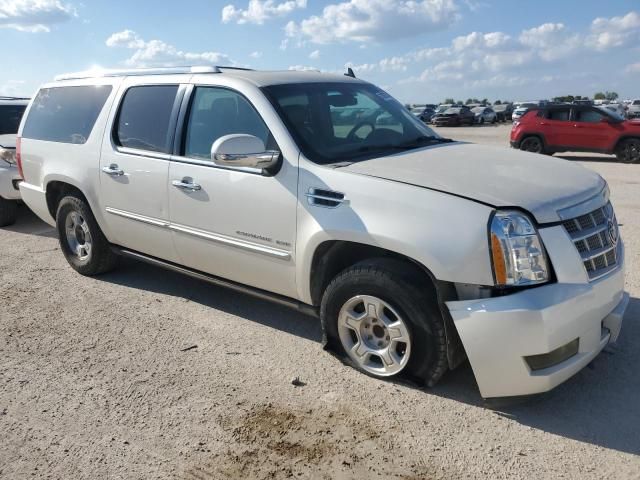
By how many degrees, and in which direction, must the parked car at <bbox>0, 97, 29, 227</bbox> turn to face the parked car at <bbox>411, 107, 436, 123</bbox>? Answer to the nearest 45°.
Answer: approximately 90° to its left

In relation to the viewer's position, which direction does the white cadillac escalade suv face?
facing the viewer and to the right of the viewer

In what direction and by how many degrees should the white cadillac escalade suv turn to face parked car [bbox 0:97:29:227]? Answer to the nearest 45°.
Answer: approximately 180°

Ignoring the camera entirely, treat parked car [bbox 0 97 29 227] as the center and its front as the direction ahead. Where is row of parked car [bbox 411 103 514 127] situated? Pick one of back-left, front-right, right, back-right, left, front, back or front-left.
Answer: left

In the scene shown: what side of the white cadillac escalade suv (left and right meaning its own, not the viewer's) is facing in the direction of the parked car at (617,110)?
left

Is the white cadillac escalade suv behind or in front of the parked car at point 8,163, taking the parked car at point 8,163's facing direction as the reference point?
in front

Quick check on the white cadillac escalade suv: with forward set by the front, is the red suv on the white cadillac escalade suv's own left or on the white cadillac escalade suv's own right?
on the white cadillac escalade suv's own left

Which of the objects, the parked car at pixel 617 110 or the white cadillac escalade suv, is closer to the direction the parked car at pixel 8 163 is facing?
the white cadillac escalade suv

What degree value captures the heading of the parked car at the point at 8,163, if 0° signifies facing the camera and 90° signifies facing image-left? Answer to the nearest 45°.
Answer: approximately 315°

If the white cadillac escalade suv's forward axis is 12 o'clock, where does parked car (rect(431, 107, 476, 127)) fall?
The parked car is roughly at 8 o'clock from the white cadillac escalade suv.

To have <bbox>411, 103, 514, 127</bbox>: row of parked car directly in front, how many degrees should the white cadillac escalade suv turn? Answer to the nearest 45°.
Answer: approximately 135° to its left

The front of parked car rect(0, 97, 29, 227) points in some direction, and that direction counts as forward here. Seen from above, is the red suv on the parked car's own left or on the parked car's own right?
on the parked car's own left

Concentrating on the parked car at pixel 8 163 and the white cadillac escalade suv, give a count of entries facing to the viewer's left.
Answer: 0
